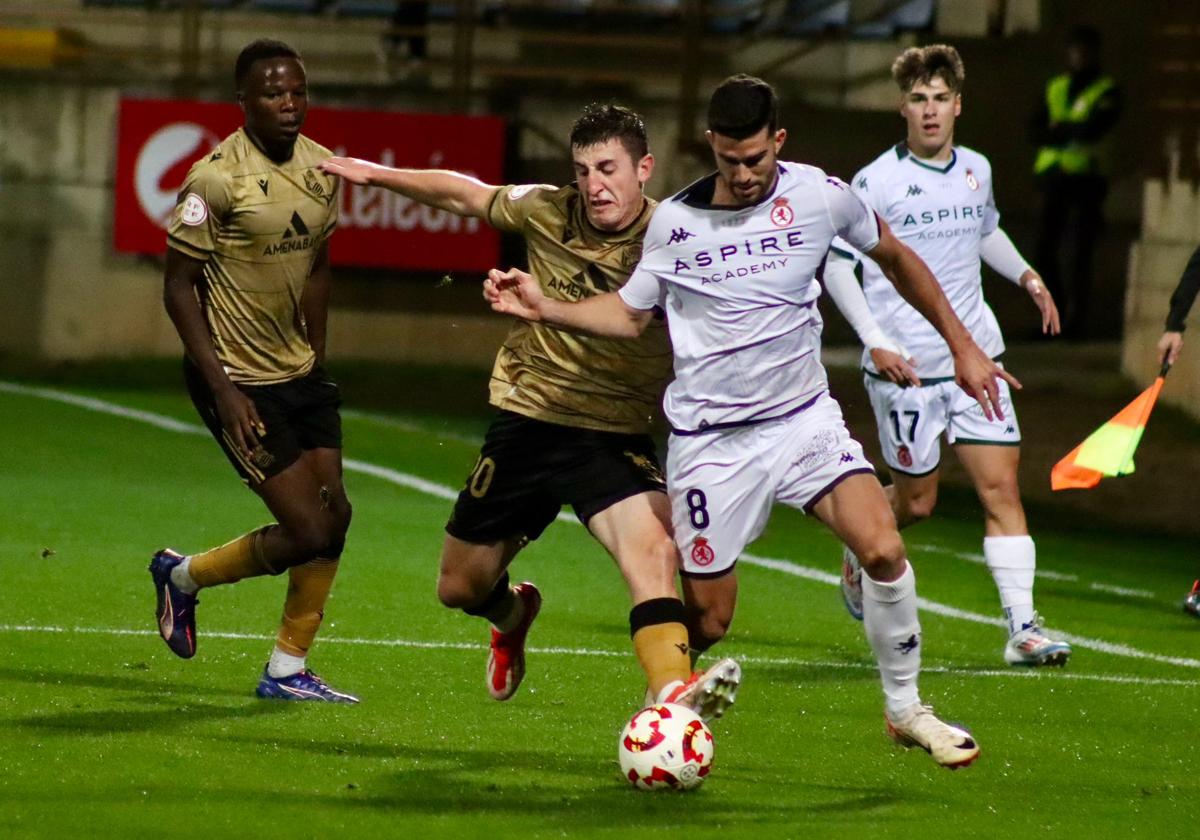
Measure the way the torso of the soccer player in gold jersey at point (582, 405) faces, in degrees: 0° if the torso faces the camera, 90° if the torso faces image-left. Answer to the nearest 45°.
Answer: approximately 0°

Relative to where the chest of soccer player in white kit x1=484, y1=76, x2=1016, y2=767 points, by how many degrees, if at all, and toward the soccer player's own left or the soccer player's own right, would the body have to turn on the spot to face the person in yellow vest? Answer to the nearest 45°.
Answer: approximately 180°

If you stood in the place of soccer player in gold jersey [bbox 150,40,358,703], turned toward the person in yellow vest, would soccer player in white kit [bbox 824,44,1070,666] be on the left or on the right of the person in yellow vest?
right

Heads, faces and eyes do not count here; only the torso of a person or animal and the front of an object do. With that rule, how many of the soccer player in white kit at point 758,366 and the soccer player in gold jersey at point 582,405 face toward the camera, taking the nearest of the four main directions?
2

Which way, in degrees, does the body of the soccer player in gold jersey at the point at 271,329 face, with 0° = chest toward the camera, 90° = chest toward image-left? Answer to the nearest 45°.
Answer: approximately 315°

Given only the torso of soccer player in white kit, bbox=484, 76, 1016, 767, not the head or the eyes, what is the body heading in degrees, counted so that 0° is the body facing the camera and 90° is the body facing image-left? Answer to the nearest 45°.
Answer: approximately 0°
